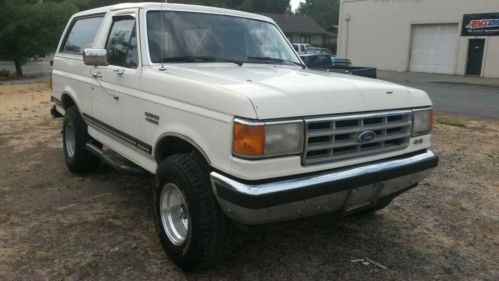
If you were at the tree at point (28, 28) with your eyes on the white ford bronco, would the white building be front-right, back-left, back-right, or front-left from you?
front-left

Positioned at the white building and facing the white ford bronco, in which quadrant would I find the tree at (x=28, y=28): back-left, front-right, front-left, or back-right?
front-right

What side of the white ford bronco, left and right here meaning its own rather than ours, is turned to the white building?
left

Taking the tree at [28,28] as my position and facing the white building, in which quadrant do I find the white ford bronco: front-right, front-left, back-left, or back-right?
front-right

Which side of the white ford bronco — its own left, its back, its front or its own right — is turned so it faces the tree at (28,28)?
back

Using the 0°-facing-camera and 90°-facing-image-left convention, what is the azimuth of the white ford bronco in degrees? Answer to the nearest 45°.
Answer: approximately 315°

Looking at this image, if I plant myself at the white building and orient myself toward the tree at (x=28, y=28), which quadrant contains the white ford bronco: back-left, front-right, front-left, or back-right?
front-left
